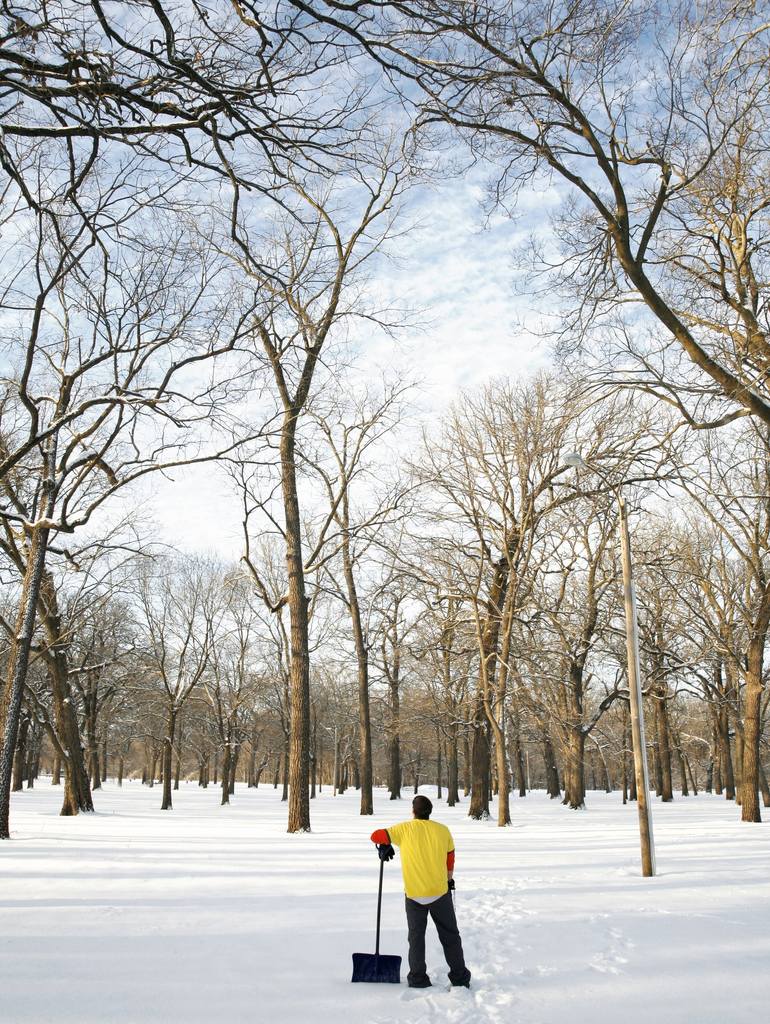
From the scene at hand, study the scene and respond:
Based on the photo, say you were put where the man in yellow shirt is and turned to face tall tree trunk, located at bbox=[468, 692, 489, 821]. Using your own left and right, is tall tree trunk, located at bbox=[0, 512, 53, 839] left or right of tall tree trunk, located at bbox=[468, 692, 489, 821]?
left

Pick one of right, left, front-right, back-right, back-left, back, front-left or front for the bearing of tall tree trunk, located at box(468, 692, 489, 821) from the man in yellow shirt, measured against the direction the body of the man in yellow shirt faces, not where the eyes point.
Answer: front

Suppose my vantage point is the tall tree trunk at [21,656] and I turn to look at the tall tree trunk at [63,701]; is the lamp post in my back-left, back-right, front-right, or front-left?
back-right

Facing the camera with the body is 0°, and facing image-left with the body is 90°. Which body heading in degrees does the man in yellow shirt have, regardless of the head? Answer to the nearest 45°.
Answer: approximately 180°

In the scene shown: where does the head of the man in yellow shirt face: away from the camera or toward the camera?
away from the camera

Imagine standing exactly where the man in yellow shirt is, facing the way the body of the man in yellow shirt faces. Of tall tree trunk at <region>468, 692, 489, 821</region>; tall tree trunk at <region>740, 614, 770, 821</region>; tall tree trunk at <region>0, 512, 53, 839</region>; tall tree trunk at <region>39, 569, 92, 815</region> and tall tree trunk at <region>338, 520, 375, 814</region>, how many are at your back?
0

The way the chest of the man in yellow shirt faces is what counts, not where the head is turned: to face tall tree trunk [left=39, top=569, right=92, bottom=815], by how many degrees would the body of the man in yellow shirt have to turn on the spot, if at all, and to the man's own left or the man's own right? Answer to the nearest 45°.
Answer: approximately 45° to the man's own left

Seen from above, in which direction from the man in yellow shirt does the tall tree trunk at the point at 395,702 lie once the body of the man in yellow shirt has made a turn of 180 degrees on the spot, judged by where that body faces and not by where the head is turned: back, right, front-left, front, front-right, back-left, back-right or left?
back

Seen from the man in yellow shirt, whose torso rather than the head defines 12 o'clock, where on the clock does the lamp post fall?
The lamp post is roughly at 1 o'clock from the man in yellow shirt.

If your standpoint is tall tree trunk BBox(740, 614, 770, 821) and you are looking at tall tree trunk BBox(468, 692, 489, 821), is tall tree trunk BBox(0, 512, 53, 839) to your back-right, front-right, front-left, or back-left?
front-left

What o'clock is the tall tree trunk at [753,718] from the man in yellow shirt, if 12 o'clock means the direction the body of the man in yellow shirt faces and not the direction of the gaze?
The tall tree trunk is roughly at 1 o'clock from the man in yellow shirt.

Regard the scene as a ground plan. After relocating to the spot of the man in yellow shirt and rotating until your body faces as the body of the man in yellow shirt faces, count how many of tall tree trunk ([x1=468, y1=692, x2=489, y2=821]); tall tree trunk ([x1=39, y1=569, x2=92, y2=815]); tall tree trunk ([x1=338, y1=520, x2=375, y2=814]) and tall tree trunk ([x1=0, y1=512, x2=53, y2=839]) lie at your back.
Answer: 0
